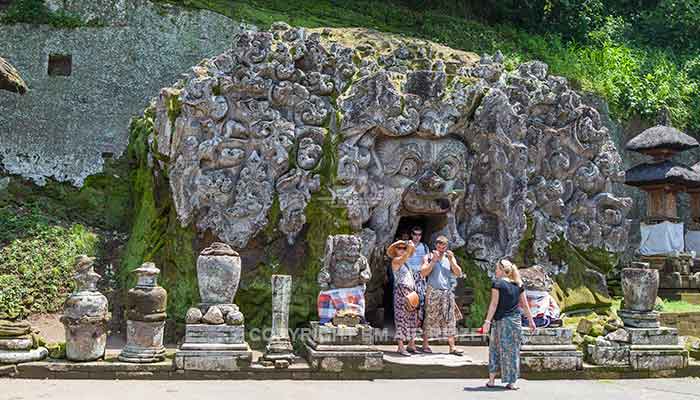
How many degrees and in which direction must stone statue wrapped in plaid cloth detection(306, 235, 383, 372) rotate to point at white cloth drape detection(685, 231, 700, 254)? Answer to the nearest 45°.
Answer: approximately 135° to its left

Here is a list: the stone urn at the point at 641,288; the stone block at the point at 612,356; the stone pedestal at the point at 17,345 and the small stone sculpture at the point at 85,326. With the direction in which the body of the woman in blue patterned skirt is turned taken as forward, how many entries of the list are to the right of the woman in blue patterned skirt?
2

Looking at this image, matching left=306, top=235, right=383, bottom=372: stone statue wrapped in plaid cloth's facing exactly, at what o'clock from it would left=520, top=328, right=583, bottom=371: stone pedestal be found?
The stone pedestal is roughly at 9 o'clock from the stone statue wrapped in plaid cloth.

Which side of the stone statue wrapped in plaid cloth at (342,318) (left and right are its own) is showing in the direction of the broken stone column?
right

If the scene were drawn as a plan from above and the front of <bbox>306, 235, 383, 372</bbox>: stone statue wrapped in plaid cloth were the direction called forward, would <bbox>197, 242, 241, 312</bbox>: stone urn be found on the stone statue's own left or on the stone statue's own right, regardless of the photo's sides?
on the stone statue's own right

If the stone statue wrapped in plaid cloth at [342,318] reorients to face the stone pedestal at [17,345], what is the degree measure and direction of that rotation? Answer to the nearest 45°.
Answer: approximately 90° to its right

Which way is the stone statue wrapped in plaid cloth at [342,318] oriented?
toward the camera

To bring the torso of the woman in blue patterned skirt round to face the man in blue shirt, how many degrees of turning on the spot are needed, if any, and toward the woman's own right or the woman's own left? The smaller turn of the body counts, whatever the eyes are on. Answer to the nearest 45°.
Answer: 0° — they already face them

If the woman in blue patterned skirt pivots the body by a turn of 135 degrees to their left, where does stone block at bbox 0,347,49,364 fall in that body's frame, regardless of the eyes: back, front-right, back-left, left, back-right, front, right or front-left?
right

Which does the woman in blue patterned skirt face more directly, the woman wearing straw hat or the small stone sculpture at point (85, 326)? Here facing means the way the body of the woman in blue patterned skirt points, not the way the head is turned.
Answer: the woman wearing straw hat

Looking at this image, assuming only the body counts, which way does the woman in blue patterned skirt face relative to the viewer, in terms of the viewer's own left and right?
facing away from the viewer and to the left of the viewer

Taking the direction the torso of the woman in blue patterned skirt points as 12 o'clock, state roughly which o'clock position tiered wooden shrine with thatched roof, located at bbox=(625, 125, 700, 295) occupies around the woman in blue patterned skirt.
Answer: The tiered wooden shrine with thatched roof is roughly at 2 o'clock from the woman in blue patterned skirt.

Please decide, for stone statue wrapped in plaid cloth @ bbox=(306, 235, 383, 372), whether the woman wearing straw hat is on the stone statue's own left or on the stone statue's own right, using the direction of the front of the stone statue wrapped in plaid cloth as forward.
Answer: on the stone statue's own left

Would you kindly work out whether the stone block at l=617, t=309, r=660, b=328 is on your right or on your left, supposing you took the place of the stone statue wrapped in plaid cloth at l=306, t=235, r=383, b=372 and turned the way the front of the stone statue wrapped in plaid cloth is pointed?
on your left

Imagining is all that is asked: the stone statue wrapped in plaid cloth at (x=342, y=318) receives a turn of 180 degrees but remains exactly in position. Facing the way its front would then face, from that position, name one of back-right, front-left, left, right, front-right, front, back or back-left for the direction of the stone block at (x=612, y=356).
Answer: right

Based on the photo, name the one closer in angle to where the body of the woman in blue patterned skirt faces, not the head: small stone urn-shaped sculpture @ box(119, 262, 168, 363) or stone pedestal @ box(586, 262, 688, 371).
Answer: the small stone urn-shaped sculpture

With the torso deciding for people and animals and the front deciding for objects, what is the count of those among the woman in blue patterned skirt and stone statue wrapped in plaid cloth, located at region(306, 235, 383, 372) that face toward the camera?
1

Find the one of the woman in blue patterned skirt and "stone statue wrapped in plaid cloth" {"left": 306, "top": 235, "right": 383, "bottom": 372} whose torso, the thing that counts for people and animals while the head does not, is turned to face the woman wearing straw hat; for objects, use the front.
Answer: the woman in blue patterned skirt

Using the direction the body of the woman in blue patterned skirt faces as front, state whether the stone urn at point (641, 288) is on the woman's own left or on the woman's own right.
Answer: on the woman's own right
